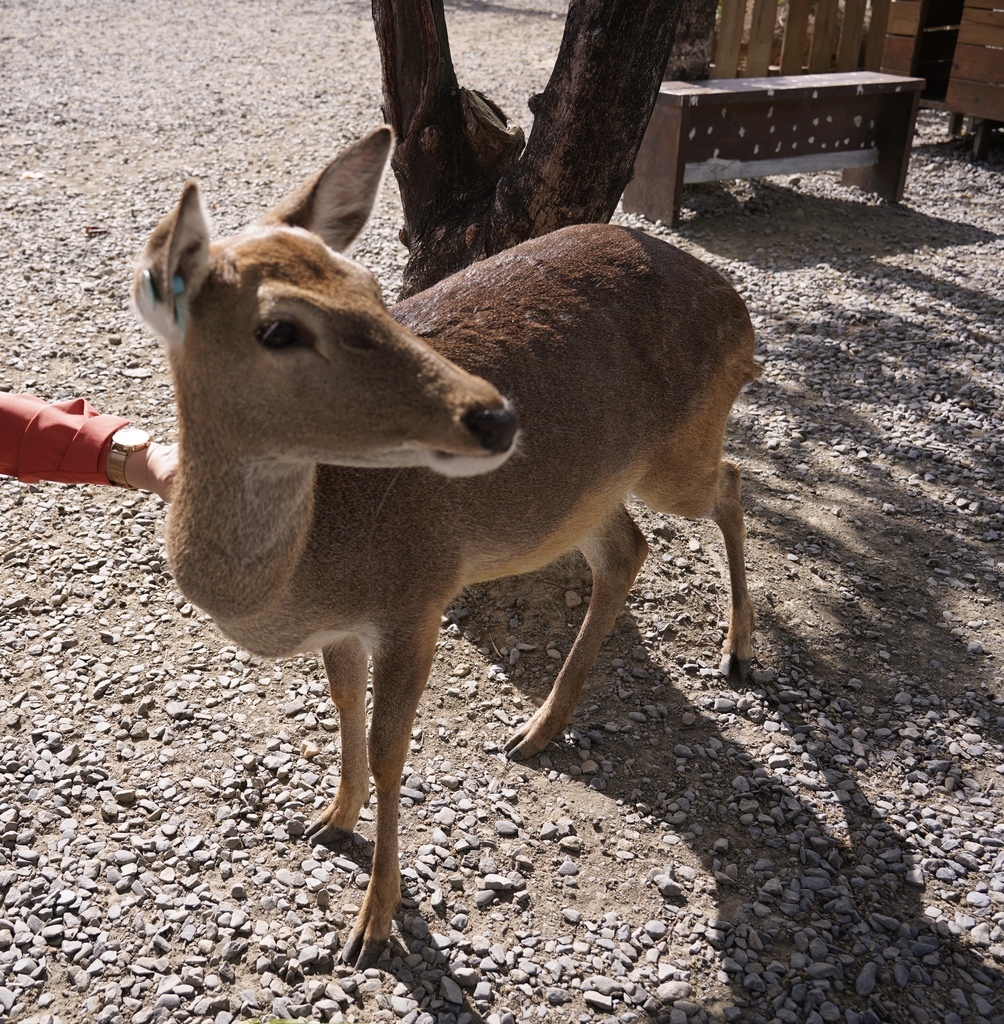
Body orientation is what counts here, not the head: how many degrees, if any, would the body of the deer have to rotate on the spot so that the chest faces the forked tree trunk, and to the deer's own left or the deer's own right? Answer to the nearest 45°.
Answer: approximately 135° to the deer's own right

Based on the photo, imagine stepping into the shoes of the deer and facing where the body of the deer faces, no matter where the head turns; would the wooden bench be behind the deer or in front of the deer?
behind

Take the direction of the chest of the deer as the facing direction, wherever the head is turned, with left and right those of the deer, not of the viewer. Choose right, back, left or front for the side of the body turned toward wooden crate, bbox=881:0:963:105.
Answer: back

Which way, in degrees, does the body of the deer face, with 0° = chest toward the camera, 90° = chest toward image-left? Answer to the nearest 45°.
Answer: approximately 45°

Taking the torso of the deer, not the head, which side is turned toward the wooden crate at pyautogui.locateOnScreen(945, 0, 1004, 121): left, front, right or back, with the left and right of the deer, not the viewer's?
back

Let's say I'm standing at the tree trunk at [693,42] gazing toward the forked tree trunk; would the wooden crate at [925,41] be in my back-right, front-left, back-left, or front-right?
back-left

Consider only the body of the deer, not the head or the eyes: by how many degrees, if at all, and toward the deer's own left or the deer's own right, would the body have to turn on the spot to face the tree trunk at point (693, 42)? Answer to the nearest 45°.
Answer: approximately 135° to the deer's own right
